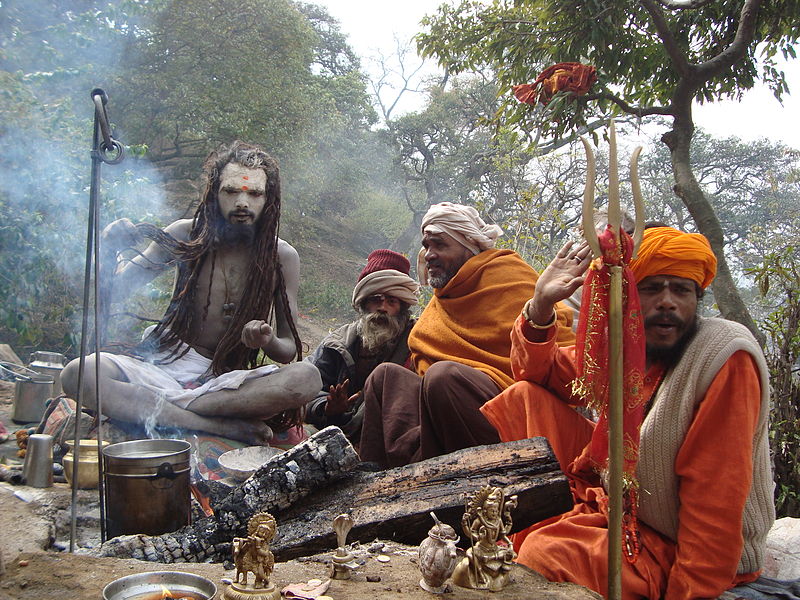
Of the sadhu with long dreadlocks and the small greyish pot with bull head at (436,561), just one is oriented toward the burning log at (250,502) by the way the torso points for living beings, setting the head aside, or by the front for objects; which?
the sadhu with long dreadlocks

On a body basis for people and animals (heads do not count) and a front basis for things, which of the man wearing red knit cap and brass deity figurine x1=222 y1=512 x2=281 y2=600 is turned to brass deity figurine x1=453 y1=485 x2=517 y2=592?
the man wearing red knit cap

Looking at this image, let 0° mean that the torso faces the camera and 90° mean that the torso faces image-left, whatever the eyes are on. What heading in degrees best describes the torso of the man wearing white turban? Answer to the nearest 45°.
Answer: approximately 45°

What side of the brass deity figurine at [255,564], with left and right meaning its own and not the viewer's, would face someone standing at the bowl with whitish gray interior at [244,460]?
back

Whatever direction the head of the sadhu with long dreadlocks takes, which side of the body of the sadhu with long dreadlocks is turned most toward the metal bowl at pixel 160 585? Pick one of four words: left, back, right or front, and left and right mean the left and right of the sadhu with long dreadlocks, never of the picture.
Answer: front

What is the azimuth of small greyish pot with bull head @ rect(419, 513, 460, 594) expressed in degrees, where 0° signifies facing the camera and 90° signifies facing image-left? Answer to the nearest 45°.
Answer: approximately 315°
